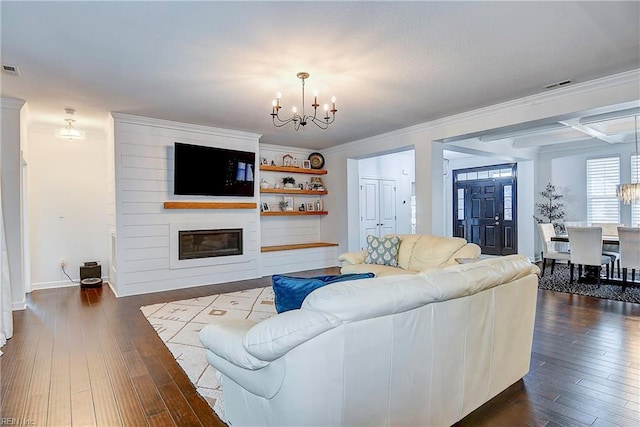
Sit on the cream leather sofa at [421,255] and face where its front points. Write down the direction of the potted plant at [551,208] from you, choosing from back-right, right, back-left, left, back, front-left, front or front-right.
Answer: back

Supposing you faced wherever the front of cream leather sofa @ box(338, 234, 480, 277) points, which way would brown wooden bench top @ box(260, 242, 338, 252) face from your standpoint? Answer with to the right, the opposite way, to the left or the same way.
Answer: to the left

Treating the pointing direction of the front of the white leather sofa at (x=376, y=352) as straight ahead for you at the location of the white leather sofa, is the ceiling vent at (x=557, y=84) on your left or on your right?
on your right

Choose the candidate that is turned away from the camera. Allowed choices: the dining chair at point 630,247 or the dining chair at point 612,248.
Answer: the dining chair at point 630,247

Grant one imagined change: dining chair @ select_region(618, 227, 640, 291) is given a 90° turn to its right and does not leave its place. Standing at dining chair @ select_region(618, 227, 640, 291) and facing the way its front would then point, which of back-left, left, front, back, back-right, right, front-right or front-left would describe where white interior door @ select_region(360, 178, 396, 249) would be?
back

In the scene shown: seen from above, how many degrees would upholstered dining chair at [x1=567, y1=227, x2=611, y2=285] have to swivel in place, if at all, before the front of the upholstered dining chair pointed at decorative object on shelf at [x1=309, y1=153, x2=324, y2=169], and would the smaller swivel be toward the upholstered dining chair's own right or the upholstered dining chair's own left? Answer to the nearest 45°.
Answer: approximately 135° to the upholstered dining chair's own left

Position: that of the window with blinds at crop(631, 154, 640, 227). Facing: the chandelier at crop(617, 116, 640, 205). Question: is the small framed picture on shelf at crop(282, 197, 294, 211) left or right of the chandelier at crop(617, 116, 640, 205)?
right

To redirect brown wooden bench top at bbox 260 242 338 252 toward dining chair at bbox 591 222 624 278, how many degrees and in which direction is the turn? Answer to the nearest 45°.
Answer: approximately 45° to its left

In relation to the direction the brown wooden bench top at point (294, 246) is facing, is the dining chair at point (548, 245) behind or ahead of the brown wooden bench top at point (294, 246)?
ahead

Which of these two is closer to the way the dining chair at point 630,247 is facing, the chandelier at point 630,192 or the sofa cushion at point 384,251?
the chandelier
